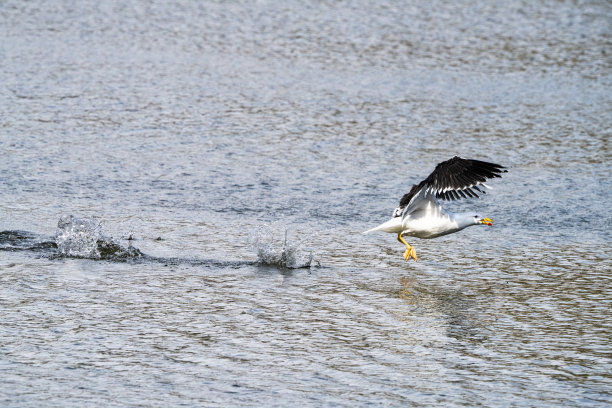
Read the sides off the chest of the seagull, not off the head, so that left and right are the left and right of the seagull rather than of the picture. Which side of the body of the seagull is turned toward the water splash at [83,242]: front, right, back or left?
back

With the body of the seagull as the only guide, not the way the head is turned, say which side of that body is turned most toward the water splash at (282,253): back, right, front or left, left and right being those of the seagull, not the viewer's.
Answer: back

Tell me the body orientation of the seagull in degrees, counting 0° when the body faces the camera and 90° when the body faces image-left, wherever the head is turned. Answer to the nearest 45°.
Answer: approximately 270°
